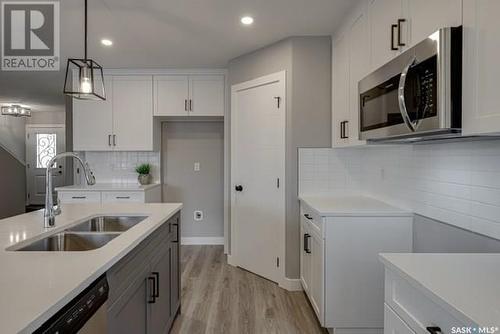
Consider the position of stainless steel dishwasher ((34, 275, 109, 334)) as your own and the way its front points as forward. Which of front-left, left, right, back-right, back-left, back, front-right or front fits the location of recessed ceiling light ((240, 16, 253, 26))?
left

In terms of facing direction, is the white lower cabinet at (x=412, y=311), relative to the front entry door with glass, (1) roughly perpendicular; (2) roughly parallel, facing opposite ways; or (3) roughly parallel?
roughly perpendicular

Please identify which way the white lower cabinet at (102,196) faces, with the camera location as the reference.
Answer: facing the viewer

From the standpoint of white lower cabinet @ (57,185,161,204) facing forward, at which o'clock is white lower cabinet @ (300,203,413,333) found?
white lower cabinet @ (300,203,413,333) is roughly at 11 o'clock from white lower cabinet @ (57,185,161,204).

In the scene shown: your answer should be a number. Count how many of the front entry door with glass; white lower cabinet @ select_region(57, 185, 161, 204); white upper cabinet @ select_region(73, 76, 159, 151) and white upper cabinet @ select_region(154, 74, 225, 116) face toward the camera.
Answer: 4

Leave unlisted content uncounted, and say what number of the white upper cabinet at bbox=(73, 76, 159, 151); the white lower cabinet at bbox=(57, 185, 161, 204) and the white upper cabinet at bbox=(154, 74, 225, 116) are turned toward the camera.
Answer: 3

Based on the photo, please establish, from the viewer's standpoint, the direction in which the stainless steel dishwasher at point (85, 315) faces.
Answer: facing the viewer and to the right of the viewer

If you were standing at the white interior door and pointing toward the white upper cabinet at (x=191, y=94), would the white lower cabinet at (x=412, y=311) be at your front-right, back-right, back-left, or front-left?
back-left

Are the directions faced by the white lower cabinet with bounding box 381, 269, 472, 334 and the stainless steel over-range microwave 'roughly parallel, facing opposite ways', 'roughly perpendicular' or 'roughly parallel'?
roughly parallel

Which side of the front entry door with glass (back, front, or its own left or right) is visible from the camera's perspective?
front

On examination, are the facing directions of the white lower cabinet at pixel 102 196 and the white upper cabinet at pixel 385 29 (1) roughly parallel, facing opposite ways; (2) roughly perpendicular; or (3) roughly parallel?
roughly perpendicular
